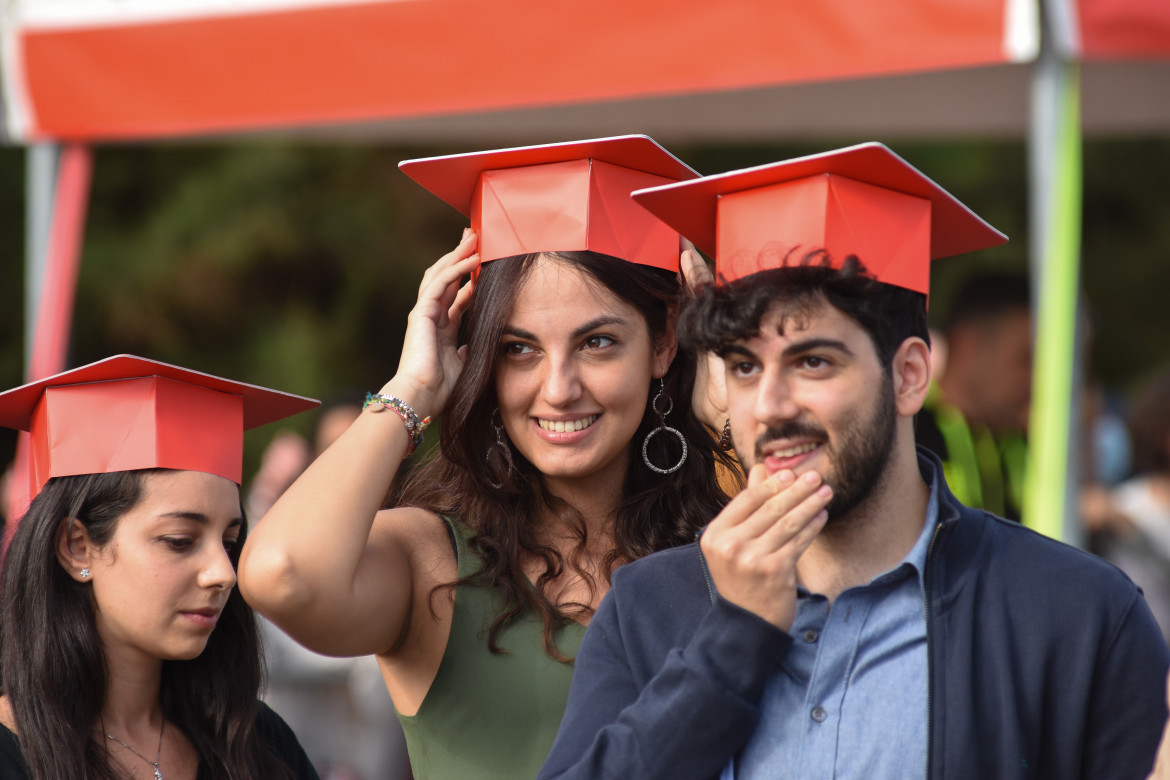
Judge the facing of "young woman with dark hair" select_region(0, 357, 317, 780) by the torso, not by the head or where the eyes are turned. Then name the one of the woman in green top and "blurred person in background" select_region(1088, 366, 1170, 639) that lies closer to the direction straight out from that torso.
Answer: the woman in green top

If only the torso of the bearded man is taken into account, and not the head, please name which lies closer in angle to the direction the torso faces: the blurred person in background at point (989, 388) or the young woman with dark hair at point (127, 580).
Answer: the young woman with dark hair

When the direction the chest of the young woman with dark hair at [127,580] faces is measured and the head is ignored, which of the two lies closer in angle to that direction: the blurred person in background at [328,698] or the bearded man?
the bearded man

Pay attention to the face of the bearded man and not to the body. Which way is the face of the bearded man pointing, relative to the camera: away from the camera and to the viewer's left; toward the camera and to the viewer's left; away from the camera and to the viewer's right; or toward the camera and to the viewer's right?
toward the camera and to the viewer's left

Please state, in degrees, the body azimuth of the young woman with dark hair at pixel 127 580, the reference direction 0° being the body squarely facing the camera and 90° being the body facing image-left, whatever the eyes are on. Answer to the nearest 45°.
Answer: approximately 315°

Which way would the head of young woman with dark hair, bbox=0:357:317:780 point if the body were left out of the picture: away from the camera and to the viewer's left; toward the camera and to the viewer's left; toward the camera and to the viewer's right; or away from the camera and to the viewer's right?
toward the camera and to the viewer's right

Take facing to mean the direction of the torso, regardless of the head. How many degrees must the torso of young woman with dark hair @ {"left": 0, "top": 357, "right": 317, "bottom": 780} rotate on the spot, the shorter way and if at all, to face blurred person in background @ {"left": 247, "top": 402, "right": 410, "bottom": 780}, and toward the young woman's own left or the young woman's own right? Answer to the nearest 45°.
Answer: approximately 135° to the young woman's own left

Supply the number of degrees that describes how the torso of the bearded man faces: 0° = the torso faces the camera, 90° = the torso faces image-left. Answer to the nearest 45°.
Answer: approximately 45°

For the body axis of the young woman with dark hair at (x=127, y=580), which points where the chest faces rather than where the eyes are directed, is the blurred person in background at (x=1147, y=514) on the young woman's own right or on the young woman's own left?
on the young woman's own left
